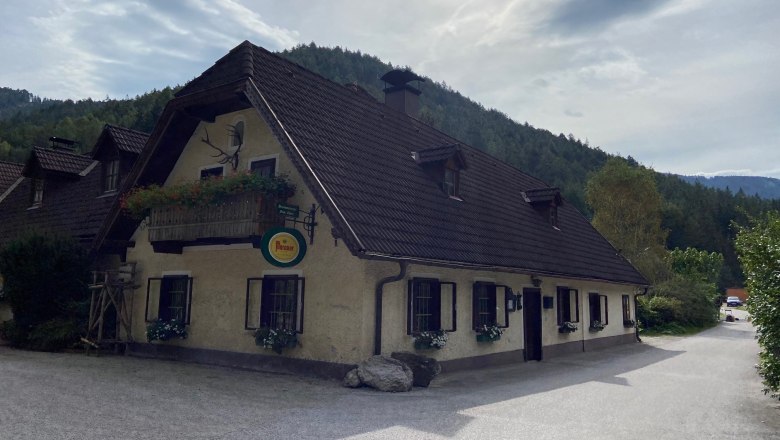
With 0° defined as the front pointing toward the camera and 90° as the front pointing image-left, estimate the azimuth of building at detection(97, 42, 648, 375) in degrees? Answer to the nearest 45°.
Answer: approximately 315°

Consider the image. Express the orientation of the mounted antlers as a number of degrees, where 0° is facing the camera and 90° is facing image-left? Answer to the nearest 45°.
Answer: approximately 45°

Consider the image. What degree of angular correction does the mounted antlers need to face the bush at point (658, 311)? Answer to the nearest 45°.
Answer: approximately 180°

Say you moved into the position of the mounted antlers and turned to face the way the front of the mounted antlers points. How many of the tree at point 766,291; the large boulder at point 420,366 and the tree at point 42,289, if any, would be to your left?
2

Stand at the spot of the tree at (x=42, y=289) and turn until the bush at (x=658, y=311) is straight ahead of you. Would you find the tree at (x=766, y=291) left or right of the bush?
right

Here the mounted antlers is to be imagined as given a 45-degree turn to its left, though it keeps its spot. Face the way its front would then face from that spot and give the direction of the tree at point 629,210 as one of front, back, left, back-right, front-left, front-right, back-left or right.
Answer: back-left

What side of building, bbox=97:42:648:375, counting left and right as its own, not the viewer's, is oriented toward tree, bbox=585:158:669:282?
left

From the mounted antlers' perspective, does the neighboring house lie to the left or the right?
on its right

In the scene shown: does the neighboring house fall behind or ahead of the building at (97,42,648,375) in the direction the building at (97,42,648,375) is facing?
behind

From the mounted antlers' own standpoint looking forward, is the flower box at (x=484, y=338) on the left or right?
on its left

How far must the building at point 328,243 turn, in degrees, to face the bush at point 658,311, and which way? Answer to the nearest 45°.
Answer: approximately 90° to its left

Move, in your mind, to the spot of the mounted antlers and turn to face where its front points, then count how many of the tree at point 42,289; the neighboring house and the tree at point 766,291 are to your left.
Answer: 1
